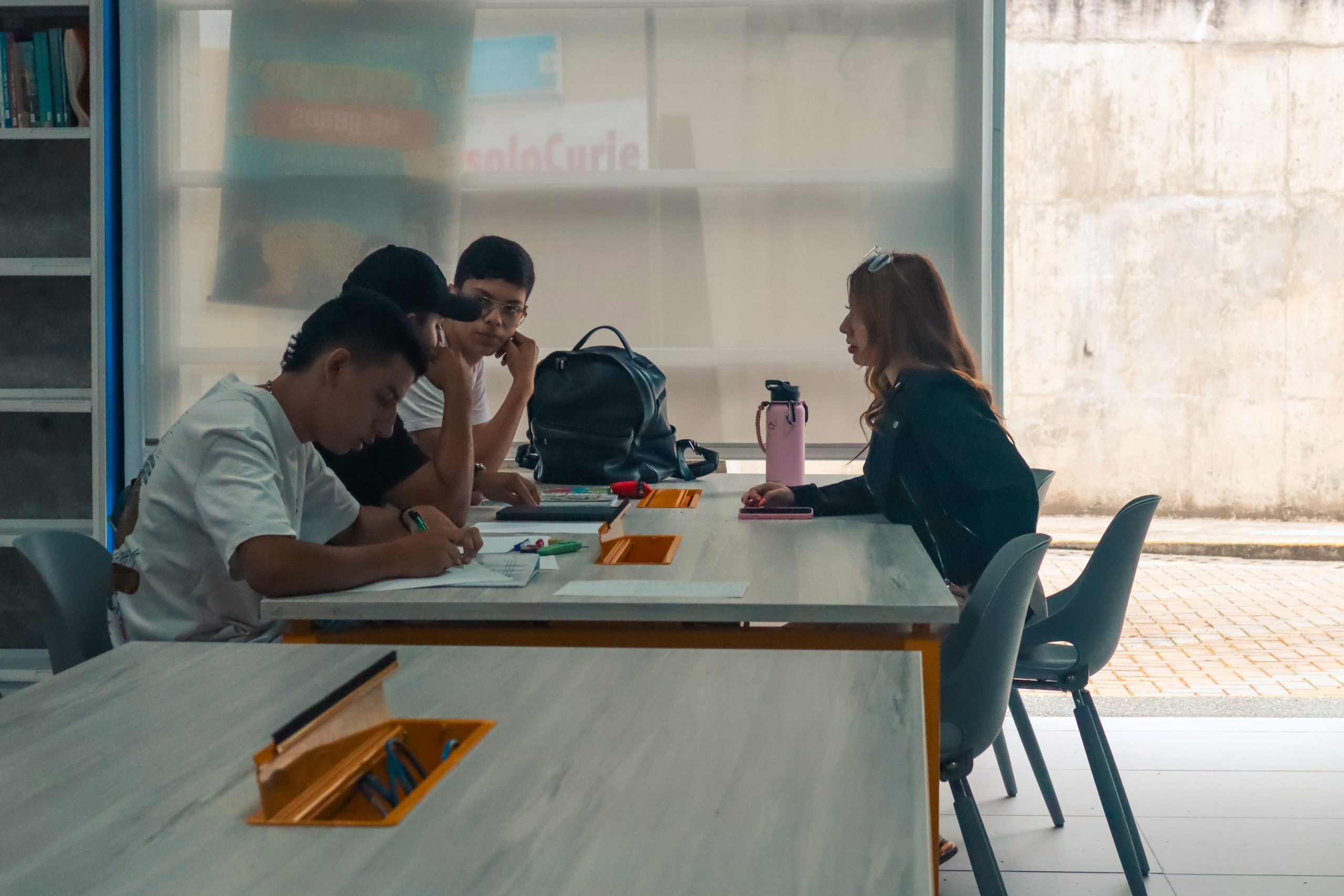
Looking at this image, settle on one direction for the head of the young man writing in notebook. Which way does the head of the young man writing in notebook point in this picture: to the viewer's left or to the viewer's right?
to the viewer's right

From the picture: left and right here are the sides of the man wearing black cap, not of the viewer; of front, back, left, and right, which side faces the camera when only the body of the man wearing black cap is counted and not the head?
right

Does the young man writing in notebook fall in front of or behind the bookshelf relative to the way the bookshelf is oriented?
in front

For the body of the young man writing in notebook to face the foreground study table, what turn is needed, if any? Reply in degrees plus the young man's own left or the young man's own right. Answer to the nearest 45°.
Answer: approximately 90° to the young man's own right

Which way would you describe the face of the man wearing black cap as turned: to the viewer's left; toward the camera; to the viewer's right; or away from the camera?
to the viewer's right

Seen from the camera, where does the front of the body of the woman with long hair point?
to the viewer's left

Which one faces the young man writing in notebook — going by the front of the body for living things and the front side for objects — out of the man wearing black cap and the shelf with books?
the shelf with books

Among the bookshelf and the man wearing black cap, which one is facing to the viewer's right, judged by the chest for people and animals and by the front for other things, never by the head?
the man wearing black cap

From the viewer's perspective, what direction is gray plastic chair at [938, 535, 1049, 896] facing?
to the viewer's left

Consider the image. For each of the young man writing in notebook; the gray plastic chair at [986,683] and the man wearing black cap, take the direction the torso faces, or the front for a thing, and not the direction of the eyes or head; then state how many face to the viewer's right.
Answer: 2

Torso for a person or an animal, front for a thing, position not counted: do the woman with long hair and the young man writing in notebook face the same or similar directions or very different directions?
very different directions

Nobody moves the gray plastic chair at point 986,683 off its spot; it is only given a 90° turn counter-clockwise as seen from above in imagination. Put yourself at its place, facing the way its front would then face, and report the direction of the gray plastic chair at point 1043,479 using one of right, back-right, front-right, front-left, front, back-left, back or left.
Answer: back
